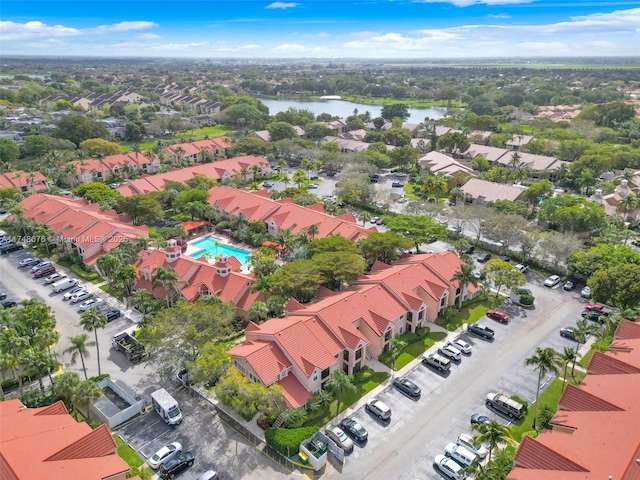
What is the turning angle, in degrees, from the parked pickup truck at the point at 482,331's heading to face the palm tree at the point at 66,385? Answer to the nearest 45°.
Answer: approximately 90° to its left

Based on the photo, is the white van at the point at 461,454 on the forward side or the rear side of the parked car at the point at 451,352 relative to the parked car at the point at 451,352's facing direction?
on the rear side

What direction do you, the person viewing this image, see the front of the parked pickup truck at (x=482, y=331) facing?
facing away from the viewer and to the left of the viewer

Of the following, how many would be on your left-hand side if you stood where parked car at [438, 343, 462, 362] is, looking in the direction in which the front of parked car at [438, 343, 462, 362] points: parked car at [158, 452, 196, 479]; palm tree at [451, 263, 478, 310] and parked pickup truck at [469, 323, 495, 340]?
1

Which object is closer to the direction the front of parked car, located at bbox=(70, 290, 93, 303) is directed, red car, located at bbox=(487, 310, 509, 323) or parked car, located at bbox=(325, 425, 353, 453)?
the red car

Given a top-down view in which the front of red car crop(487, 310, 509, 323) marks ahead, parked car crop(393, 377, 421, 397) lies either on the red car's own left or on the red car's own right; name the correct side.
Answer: on the red car's own left

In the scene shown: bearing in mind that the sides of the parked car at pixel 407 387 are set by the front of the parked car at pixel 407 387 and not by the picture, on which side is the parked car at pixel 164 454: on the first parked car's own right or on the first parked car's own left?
on the first parked car's own left

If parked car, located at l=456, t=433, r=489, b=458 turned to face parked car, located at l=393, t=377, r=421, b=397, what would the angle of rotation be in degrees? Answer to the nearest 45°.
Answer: approximately 180°
